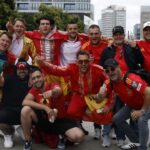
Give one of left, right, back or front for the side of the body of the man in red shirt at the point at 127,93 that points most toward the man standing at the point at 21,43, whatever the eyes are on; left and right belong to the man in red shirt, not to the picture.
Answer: right

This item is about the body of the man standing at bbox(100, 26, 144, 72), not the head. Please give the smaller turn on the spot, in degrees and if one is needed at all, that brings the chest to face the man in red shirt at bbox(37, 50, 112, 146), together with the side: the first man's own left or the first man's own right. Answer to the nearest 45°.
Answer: approximately 90° to the first man's own right

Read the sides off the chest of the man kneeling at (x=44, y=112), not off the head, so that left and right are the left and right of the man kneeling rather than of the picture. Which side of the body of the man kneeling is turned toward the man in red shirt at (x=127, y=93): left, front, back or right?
left

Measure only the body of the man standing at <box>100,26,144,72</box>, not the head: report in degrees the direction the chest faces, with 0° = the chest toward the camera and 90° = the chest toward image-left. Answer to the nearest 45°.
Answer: approximately 0°

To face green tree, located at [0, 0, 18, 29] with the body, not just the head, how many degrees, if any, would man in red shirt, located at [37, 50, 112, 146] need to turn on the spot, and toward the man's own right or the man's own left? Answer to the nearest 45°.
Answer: approximately 180°

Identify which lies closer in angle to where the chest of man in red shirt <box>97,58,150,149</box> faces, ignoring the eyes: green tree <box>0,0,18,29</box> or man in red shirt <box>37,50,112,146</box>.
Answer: the man in red shirt

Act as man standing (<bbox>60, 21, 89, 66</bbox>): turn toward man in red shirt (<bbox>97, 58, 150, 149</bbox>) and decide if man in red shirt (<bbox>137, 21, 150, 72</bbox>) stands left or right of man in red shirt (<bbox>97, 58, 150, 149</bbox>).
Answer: left
